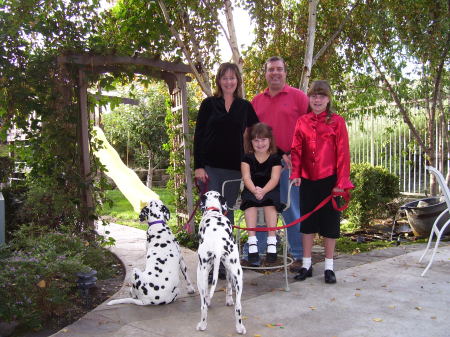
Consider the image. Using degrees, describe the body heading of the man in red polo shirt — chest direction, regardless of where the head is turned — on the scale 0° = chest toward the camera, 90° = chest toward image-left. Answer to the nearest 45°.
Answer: approximately 0°

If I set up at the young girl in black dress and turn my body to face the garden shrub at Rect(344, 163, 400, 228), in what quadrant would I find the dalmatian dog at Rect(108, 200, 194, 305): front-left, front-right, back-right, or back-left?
back-left

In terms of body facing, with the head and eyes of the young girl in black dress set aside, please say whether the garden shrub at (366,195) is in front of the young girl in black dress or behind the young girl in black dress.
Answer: behind

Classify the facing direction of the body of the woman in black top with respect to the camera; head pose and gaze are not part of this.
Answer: toward the camera

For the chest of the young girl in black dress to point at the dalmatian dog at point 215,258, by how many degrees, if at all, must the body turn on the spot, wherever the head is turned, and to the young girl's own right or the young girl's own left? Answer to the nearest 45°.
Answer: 0° — they already face it

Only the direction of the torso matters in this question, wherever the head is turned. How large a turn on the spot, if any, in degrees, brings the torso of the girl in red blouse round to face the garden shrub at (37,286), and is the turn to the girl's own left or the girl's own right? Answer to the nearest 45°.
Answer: approximately 45° to the girl's own right

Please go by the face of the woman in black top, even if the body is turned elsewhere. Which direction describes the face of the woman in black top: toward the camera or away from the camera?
toward the camera

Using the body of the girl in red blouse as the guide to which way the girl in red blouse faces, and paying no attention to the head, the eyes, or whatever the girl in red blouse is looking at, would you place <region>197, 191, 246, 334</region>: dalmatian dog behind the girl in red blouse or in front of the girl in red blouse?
in front

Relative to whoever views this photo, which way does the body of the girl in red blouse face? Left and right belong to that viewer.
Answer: facing the viewer
